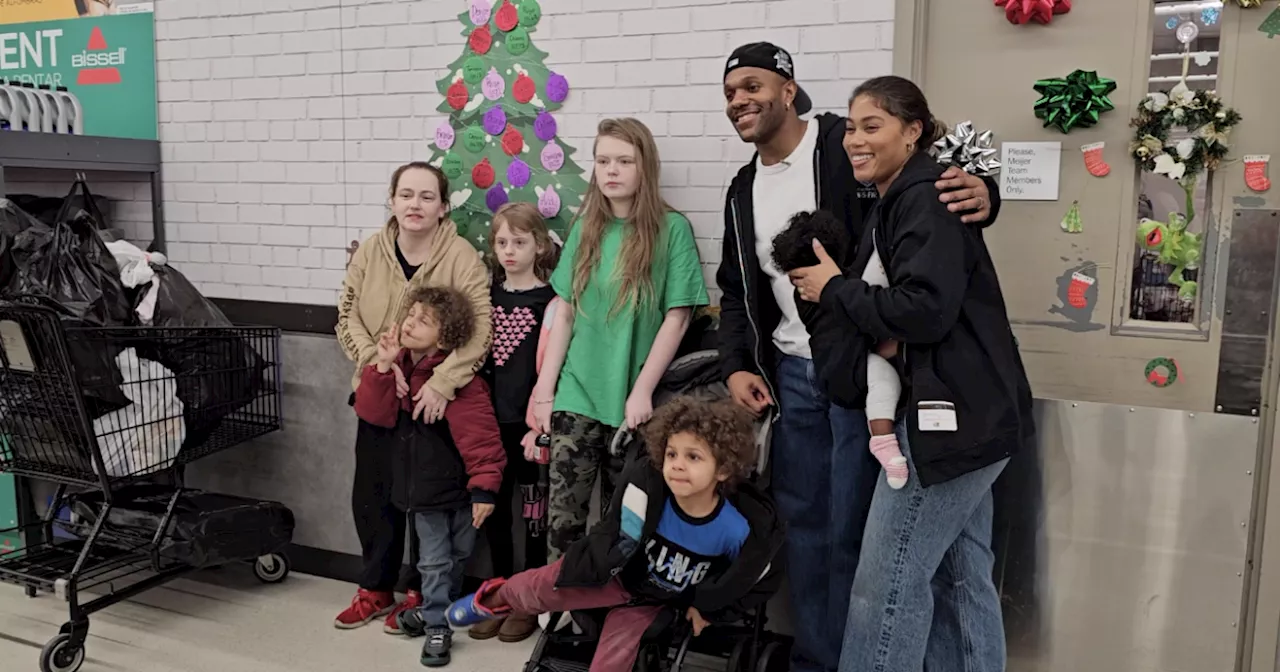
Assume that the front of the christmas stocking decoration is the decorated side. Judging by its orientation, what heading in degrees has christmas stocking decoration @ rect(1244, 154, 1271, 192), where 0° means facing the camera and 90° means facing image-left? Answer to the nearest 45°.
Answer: approximately 0°

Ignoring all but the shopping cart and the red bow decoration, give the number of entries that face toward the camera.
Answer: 1

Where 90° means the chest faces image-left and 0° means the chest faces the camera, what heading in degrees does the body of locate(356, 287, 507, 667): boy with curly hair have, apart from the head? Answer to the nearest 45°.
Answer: approximately 45°

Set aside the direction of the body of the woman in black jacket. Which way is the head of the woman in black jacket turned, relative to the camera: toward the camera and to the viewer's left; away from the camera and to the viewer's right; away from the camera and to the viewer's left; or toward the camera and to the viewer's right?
toward the camera and to the viewer's left

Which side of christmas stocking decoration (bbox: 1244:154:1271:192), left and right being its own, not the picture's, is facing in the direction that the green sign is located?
right

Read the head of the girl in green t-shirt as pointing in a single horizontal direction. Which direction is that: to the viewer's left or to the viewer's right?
to the viewer's left

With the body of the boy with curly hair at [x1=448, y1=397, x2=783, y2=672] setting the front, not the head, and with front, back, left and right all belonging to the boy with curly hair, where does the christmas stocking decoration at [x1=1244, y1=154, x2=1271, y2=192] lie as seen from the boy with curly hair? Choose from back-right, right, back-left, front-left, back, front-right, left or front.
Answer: back-left

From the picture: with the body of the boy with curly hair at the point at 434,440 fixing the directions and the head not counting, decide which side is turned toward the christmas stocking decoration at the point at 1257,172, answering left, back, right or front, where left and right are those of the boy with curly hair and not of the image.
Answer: left

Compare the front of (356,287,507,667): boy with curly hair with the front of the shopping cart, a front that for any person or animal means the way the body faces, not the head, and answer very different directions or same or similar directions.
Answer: very different directions

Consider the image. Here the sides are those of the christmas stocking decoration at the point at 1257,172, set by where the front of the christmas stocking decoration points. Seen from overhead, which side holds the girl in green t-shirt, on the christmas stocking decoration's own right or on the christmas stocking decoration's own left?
on the christmas stocking decoration's own right
